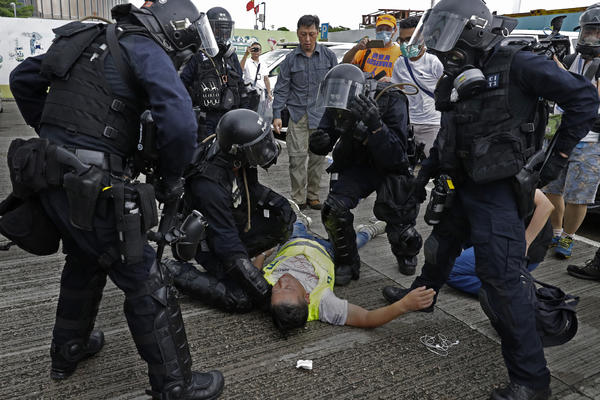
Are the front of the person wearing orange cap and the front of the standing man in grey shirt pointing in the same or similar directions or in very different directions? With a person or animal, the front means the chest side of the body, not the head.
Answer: same or similar directions

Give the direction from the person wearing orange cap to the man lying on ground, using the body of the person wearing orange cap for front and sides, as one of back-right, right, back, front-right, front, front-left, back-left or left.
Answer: front

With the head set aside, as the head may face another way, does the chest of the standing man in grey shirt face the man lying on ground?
yes

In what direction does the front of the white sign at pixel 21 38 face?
toward the camera

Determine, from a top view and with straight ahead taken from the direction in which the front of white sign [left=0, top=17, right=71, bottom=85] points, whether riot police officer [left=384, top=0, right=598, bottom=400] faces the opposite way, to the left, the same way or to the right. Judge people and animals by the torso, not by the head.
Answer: to the right

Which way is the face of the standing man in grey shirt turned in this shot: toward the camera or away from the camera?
toward the camera

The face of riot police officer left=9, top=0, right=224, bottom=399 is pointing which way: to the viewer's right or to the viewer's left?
to the viewer's right

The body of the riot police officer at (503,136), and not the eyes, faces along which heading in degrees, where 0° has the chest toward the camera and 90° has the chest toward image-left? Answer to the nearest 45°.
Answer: approximately 45°

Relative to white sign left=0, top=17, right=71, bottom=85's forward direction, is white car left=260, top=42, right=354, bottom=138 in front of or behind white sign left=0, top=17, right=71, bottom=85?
in front

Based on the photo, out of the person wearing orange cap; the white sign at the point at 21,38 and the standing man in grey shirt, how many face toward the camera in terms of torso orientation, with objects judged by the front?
3

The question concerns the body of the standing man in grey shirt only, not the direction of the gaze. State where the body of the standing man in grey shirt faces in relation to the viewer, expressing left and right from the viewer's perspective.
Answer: facing the viewer

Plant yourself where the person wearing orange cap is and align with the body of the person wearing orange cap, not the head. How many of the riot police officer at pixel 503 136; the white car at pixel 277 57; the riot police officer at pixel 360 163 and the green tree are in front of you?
2

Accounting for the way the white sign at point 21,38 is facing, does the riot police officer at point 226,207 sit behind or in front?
in front

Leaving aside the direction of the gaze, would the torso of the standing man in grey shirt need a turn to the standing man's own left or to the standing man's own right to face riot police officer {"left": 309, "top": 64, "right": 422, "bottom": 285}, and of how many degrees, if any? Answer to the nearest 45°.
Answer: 0° — they already face them
